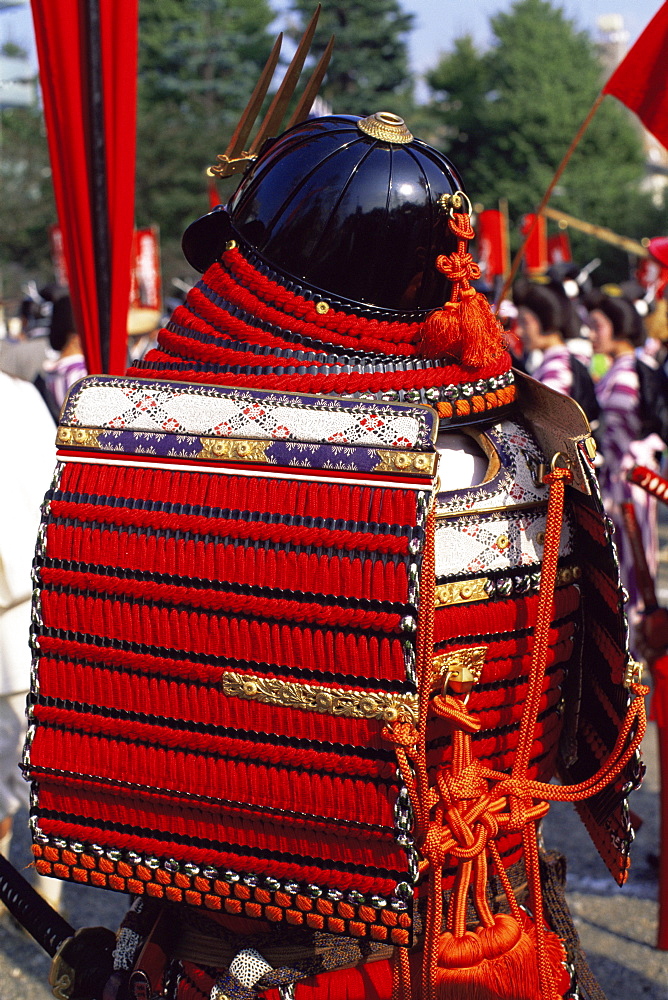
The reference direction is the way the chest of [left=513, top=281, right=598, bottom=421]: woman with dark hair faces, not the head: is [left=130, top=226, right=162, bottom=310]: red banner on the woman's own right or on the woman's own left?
on the woman's own right

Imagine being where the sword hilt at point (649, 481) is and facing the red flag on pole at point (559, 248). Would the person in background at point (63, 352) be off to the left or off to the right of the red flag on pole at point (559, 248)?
left

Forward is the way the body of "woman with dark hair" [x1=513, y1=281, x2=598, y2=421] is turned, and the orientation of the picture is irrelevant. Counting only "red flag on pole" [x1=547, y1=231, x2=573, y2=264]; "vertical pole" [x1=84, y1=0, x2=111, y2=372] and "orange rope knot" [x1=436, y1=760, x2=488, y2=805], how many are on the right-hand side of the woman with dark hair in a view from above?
1

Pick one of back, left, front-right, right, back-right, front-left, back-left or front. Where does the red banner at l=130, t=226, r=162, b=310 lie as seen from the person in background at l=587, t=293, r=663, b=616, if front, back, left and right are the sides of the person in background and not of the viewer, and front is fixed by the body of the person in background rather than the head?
front-right

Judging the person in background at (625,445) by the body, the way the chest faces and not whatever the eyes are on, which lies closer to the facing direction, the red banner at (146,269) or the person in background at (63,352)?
the person in background

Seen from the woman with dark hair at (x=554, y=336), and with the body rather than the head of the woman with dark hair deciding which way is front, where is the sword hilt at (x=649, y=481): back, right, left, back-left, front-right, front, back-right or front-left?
left

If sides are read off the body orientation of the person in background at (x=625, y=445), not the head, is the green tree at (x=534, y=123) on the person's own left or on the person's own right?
on the person's own right

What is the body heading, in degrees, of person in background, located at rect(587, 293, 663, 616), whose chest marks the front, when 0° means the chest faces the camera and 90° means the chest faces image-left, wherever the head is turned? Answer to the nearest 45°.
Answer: approximately 90°

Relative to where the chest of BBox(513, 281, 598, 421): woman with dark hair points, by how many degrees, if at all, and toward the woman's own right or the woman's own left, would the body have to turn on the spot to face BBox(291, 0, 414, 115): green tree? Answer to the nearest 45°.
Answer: approximately 90° to the woman's own right
